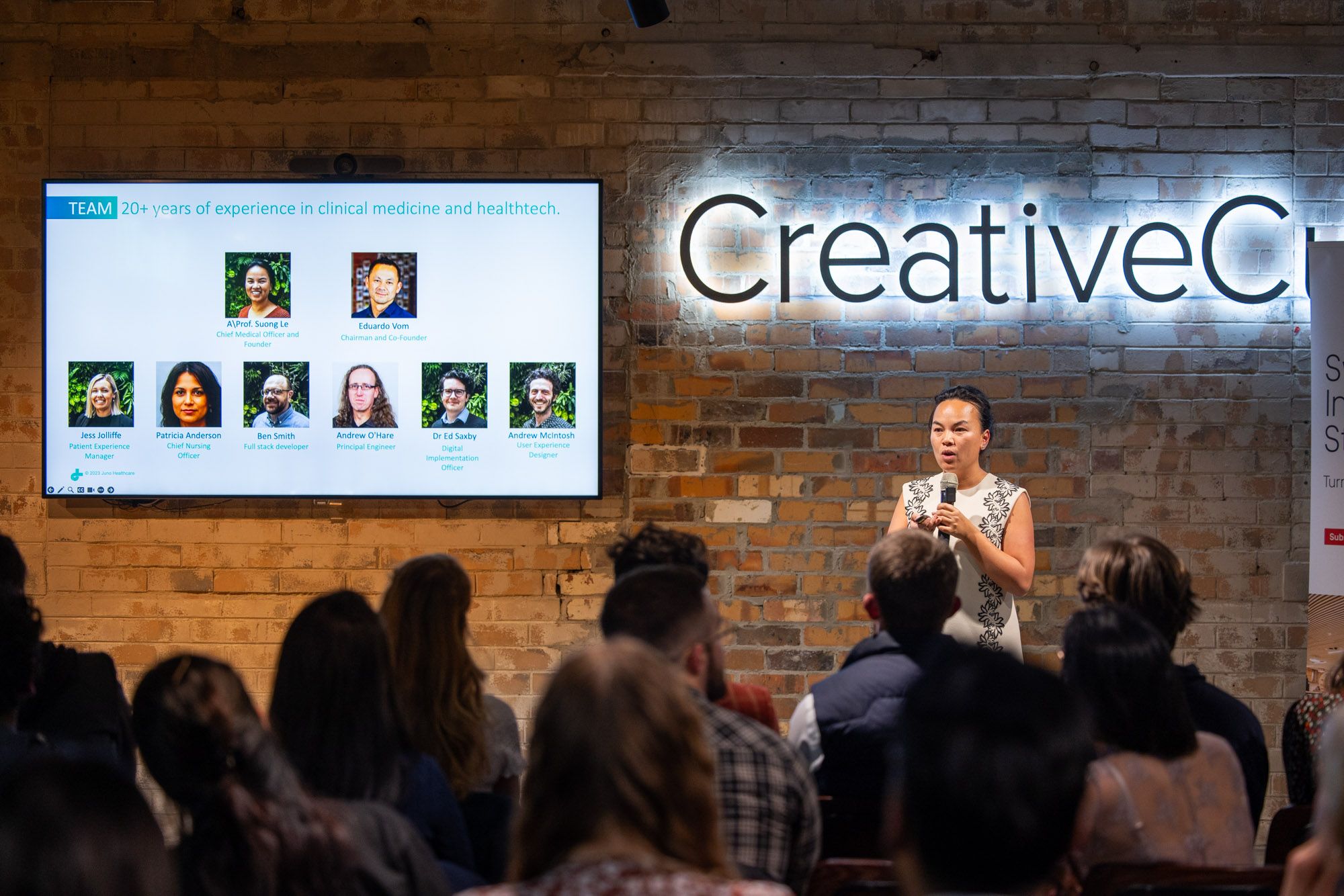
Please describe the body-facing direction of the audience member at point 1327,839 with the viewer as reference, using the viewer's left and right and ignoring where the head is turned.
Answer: facing away from the viewer

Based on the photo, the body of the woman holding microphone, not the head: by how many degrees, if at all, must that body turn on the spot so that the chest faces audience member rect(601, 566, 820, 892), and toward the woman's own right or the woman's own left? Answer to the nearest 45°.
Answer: approximately 45° to the woman's own left

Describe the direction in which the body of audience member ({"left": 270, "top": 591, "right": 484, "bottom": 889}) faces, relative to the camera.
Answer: away from the camera

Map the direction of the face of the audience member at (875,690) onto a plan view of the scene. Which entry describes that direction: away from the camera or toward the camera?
away from the camera

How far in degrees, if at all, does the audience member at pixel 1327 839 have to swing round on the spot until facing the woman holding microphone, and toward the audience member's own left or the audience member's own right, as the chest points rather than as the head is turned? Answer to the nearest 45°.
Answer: approximately 45° to the audience member's own left

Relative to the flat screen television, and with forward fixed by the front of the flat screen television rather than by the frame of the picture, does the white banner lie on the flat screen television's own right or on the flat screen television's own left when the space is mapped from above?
on the flat screen television's own left

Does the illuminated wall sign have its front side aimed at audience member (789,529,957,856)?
yes

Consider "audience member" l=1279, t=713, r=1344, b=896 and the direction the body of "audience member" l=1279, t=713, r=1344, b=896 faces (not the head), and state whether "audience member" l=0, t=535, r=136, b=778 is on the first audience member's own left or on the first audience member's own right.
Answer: on the first audience member's own left

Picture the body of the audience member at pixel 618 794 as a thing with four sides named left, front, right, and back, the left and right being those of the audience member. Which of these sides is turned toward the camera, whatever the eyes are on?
back
